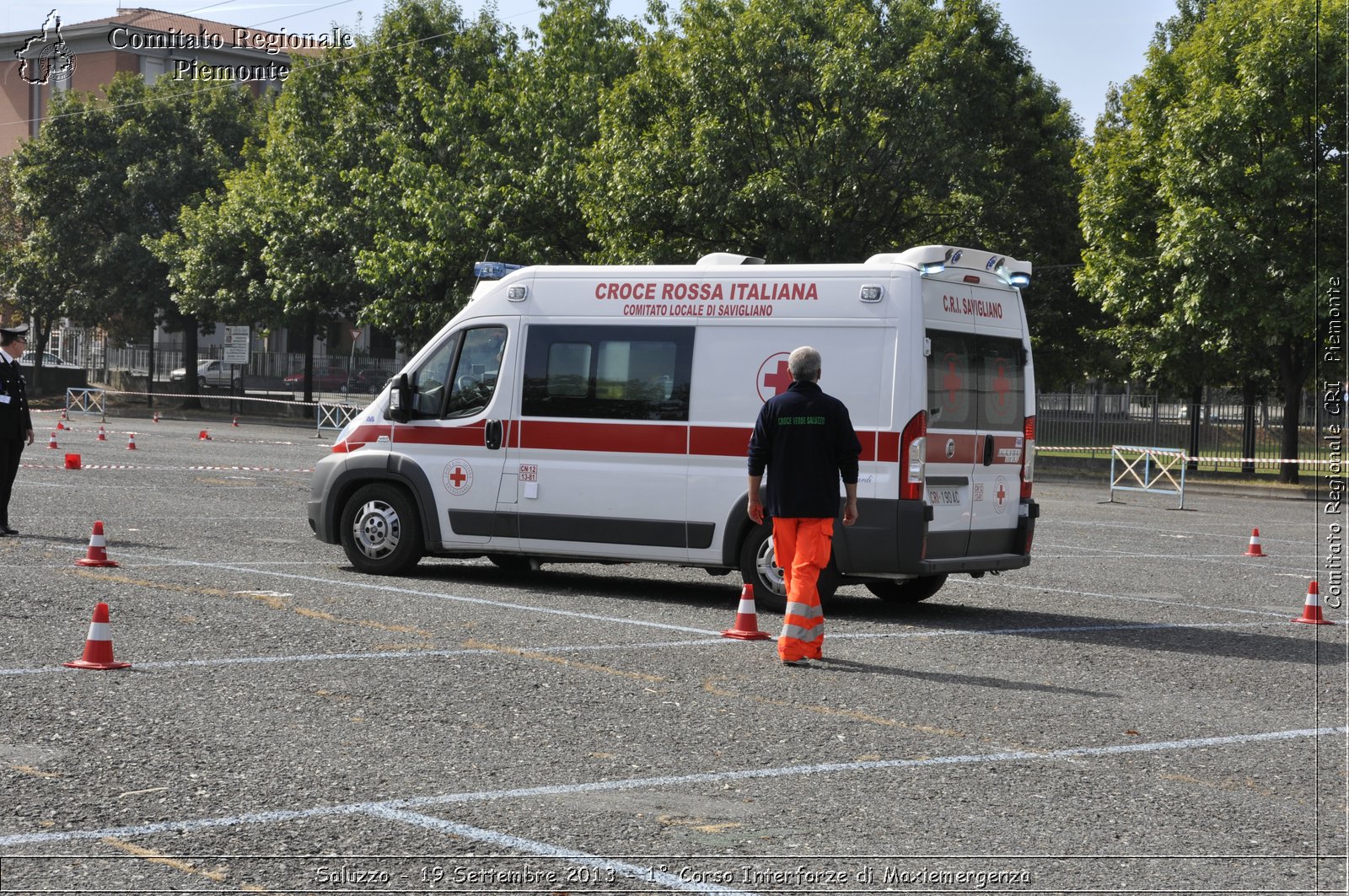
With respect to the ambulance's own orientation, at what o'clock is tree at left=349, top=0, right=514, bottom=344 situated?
The tree is roughly at 1 o'clock from the ambulance.

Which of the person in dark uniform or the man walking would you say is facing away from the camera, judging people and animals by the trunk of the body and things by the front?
the man walking

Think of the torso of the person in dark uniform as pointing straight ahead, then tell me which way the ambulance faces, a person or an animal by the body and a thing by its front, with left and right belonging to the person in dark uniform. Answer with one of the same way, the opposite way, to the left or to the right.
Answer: the opposite way

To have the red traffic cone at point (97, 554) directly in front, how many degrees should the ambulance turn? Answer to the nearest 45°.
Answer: approximately 45° to its left

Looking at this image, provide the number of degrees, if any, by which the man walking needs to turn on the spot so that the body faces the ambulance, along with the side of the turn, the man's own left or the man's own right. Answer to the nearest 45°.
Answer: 0° — they already face it

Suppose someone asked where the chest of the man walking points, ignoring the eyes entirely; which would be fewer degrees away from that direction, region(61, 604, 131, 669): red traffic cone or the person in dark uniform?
the person in dark uniform

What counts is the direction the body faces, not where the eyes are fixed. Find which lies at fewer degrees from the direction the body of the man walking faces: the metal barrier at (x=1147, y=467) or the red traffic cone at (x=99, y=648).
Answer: the metal barrier

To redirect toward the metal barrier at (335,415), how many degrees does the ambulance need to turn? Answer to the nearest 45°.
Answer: approximately 45° to its right

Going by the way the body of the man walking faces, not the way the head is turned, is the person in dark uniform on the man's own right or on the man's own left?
on the man's own left

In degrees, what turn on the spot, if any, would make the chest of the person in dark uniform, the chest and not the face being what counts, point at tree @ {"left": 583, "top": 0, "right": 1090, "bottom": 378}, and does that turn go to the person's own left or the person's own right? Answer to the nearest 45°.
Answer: approximately 90° to the person's own left

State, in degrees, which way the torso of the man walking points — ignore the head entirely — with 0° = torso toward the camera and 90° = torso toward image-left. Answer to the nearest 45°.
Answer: approximately 180°

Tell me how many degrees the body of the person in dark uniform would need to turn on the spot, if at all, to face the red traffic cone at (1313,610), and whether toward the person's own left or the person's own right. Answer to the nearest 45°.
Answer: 0° — they already face it

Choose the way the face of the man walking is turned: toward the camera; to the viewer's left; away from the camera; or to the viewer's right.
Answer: away from the camera
